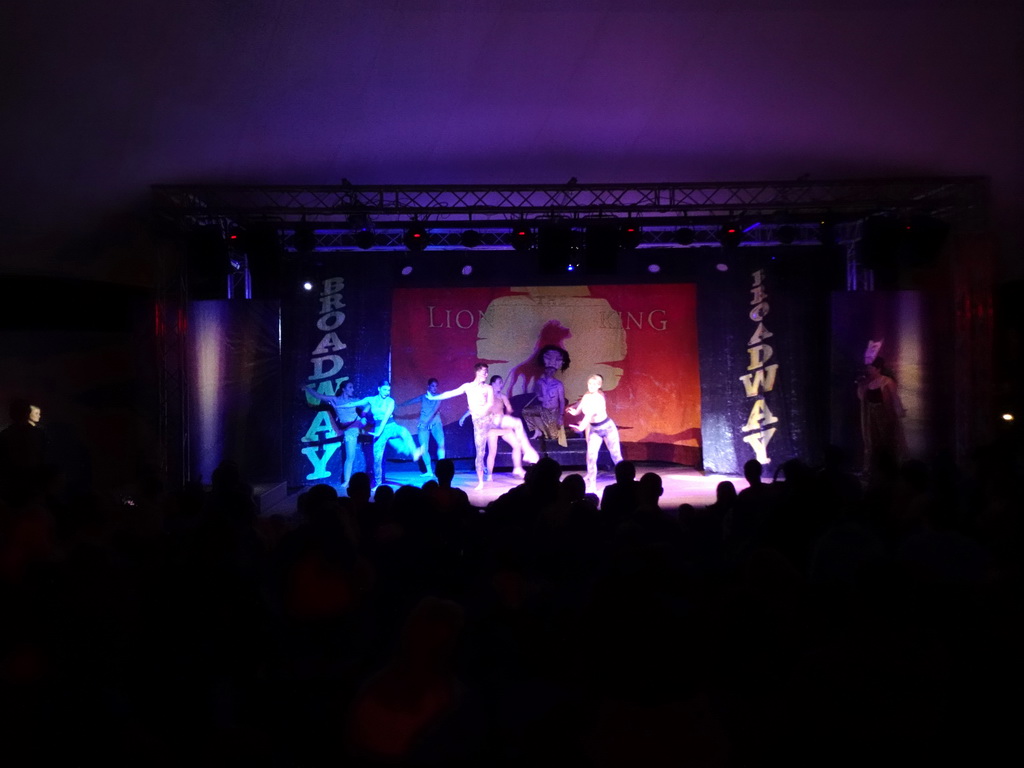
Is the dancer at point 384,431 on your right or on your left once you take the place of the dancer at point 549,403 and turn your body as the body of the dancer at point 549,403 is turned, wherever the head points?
on your right

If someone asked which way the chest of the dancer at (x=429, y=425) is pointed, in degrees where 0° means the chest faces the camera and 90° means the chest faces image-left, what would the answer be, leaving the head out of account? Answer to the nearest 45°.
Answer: approximately 0°

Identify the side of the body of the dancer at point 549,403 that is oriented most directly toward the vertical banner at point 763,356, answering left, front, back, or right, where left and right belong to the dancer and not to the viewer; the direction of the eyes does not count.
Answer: left

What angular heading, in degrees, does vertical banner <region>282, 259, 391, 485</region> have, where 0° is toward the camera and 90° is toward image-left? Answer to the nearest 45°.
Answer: approximately 0°

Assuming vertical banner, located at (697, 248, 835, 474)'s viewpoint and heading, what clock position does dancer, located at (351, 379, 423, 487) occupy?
The dancer is roughly at 2 o'clock from the vertical banner.

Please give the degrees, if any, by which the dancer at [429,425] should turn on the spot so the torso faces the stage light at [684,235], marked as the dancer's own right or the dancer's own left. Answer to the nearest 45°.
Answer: approximately 45° to the dancer's own left

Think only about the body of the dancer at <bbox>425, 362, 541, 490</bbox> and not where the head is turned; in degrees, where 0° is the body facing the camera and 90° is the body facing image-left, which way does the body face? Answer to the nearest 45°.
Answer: approximately 315°

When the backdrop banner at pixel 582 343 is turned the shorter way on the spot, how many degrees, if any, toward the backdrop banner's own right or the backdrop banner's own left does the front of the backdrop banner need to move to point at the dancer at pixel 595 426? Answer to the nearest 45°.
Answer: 0° — it already faces them
